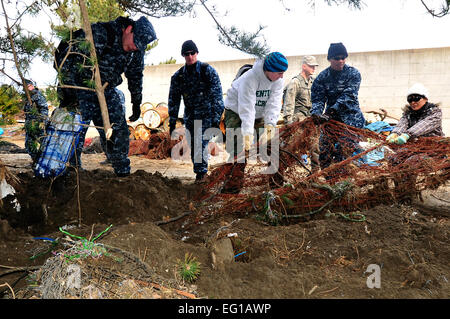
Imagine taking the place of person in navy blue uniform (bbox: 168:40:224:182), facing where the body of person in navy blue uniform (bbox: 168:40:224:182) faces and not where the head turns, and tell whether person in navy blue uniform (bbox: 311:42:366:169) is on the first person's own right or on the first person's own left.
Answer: on the first person's own left

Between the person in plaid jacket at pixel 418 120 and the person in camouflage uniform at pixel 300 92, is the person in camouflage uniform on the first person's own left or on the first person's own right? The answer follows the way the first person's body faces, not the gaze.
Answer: on the first person's own right

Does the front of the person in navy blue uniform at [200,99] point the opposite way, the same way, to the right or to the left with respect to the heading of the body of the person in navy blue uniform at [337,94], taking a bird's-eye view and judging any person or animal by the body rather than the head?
the same way

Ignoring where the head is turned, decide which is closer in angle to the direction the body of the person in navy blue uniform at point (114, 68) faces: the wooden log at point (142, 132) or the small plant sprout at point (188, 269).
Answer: the small plant sprout

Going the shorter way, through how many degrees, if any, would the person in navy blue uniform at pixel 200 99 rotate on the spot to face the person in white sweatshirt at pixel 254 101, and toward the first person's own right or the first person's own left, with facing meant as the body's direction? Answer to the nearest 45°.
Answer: approximately 45° to the first person's own left

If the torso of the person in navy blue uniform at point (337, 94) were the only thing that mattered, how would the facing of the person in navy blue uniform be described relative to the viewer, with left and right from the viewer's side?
facing the viewer

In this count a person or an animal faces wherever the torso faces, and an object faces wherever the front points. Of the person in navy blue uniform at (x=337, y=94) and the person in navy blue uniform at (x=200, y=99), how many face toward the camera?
2

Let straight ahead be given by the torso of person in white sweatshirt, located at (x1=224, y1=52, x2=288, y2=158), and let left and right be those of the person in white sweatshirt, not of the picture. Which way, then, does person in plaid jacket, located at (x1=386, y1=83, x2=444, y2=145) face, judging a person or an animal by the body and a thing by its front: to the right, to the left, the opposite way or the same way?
to the right

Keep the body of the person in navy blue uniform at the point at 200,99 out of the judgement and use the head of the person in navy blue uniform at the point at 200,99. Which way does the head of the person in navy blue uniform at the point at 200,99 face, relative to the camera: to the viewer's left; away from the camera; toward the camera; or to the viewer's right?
toward the camera

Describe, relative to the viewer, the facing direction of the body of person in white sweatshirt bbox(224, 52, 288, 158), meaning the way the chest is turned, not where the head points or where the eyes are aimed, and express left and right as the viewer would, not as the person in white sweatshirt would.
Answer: facing the viewer and to the right of the viewer

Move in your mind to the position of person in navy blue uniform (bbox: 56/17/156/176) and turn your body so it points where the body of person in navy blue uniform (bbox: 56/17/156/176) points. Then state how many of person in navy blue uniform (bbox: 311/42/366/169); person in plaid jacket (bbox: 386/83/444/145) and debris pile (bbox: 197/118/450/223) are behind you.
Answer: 0

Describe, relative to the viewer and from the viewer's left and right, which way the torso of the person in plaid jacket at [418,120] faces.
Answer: facing the viewer and to the left of the viewer

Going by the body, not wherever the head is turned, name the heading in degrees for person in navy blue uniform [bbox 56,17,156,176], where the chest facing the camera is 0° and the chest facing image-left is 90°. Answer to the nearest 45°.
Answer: approximately 315°
